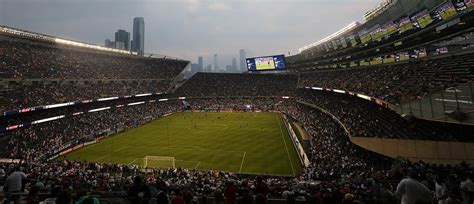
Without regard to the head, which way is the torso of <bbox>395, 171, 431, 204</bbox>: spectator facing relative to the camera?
away from the camera
